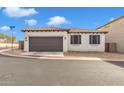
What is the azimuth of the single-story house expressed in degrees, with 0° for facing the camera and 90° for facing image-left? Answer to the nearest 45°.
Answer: approximately 0°

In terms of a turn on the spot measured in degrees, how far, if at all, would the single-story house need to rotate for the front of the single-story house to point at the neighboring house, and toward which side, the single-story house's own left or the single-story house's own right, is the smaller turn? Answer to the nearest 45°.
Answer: approximately 90° to the single-story house's own left
